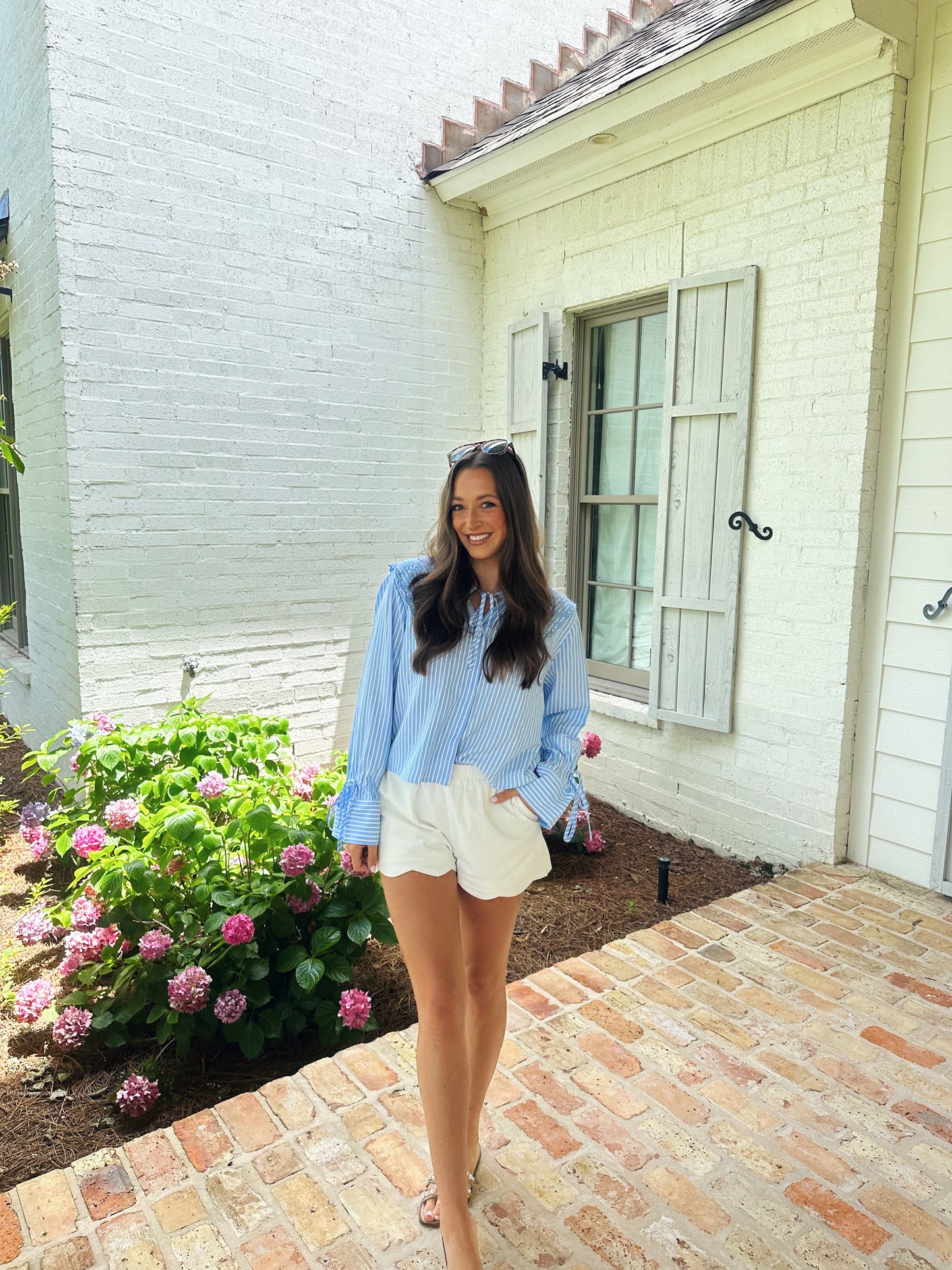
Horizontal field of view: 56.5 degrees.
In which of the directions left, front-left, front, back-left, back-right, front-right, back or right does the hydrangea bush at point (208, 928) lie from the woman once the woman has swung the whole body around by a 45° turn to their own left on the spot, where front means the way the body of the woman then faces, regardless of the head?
back

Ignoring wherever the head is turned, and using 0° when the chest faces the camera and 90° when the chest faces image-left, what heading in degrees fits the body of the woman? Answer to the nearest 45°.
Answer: approximately 0°

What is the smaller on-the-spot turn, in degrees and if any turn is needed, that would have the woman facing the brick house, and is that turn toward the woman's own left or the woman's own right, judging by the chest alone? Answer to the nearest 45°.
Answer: approximately 180°
